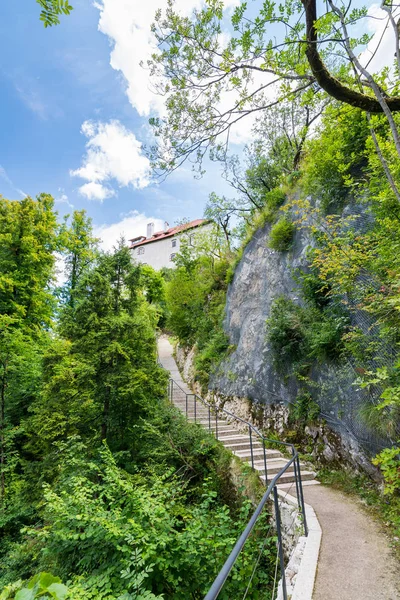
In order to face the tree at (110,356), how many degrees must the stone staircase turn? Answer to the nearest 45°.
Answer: approximately 135° to its right

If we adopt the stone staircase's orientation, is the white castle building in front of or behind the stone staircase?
behind

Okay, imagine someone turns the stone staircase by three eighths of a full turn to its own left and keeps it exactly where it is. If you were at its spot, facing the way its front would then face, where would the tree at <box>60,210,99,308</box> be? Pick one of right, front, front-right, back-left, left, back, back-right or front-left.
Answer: front-left

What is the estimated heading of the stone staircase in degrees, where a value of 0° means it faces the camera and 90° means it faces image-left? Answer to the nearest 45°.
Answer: approximately 315°
